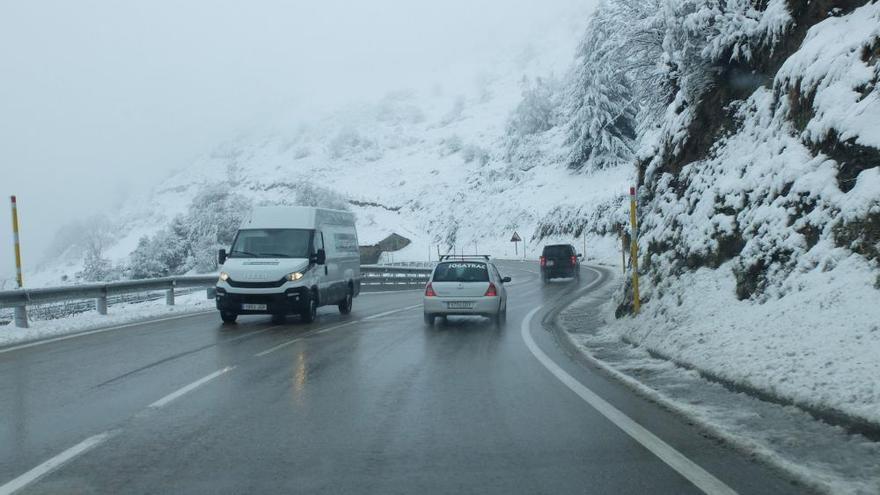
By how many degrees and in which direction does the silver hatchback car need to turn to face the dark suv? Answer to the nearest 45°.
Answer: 0° — it already faces it

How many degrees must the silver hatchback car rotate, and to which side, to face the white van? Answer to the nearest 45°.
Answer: approximately 90° to its left

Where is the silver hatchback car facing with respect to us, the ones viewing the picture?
facing away from the viewer

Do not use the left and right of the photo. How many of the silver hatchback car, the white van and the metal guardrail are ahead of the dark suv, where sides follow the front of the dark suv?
0

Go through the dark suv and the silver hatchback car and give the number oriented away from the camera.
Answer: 2

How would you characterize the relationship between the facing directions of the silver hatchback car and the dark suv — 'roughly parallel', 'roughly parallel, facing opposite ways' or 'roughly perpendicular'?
roughly parallel

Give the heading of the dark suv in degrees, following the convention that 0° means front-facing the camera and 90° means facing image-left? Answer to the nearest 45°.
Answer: approximately 180°

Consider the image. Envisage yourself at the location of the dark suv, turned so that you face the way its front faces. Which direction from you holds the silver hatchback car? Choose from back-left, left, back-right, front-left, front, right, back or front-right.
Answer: back

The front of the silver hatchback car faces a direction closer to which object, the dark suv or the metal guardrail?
the dark suv

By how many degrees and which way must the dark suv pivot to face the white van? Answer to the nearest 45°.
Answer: approximately 180°
